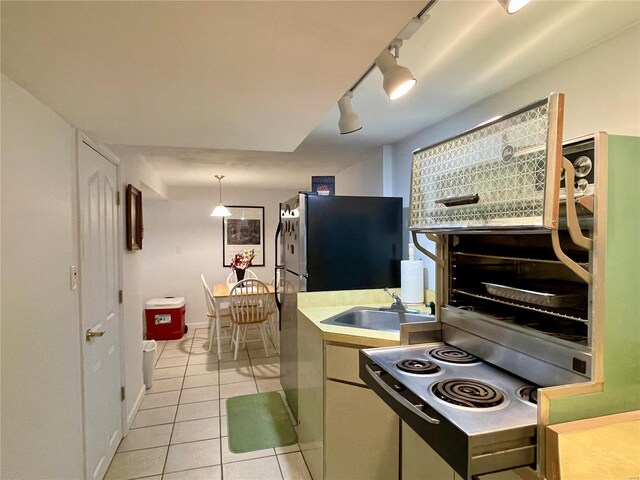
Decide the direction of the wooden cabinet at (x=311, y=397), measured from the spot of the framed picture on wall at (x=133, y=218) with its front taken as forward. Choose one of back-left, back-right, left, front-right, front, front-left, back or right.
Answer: front-right

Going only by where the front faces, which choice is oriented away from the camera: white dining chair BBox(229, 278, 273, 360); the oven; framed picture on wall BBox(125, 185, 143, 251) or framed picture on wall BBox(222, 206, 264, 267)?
the white dining chair

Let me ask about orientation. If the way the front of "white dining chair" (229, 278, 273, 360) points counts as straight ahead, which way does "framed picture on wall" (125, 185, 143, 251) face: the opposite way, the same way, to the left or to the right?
to the right

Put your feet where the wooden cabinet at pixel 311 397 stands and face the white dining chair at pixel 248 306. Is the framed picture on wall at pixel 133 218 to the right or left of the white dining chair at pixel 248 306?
left

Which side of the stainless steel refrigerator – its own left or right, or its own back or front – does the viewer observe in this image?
left

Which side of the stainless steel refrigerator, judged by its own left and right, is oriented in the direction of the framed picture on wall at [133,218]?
front

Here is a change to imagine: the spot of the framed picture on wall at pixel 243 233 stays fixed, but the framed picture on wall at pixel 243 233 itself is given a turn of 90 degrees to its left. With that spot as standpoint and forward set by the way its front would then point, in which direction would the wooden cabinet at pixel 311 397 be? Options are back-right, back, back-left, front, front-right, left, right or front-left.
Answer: right

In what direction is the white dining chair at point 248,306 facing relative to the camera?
away from the camera

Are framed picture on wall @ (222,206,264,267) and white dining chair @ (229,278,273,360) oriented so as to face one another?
yes

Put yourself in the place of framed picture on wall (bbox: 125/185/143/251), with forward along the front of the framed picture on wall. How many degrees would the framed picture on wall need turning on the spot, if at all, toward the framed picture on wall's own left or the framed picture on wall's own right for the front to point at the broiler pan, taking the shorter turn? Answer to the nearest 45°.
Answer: approximately 45° to the framed picture on wall's own right

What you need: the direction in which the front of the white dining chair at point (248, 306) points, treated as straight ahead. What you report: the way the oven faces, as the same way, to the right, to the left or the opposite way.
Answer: to the left

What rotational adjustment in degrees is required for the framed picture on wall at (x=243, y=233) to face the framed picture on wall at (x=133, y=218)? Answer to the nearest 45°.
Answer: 0° — it already faces it

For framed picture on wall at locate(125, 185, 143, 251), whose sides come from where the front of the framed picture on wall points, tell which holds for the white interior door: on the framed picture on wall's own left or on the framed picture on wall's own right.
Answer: on the framed picture on wall's own right

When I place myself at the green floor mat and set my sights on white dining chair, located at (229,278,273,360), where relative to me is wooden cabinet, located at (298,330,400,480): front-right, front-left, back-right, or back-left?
back-right

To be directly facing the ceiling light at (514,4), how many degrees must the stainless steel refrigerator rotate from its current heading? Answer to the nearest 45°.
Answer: approximately 90° to its left

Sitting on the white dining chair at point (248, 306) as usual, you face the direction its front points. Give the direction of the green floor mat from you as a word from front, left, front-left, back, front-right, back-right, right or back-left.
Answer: back

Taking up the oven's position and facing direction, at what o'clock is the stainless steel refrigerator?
The stainless steel refrigerator is roughly at 3 o'clock from the oven.

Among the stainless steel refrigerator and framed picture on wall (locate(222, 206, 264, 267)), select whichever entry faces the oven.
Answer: the framed picture on wall

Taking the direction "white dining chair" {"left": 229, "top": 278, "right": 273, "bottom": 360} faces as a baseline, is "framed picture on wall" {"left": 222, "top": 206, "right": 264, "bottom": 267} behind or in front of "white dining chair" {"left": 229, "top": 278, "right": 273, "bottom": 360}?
in front
